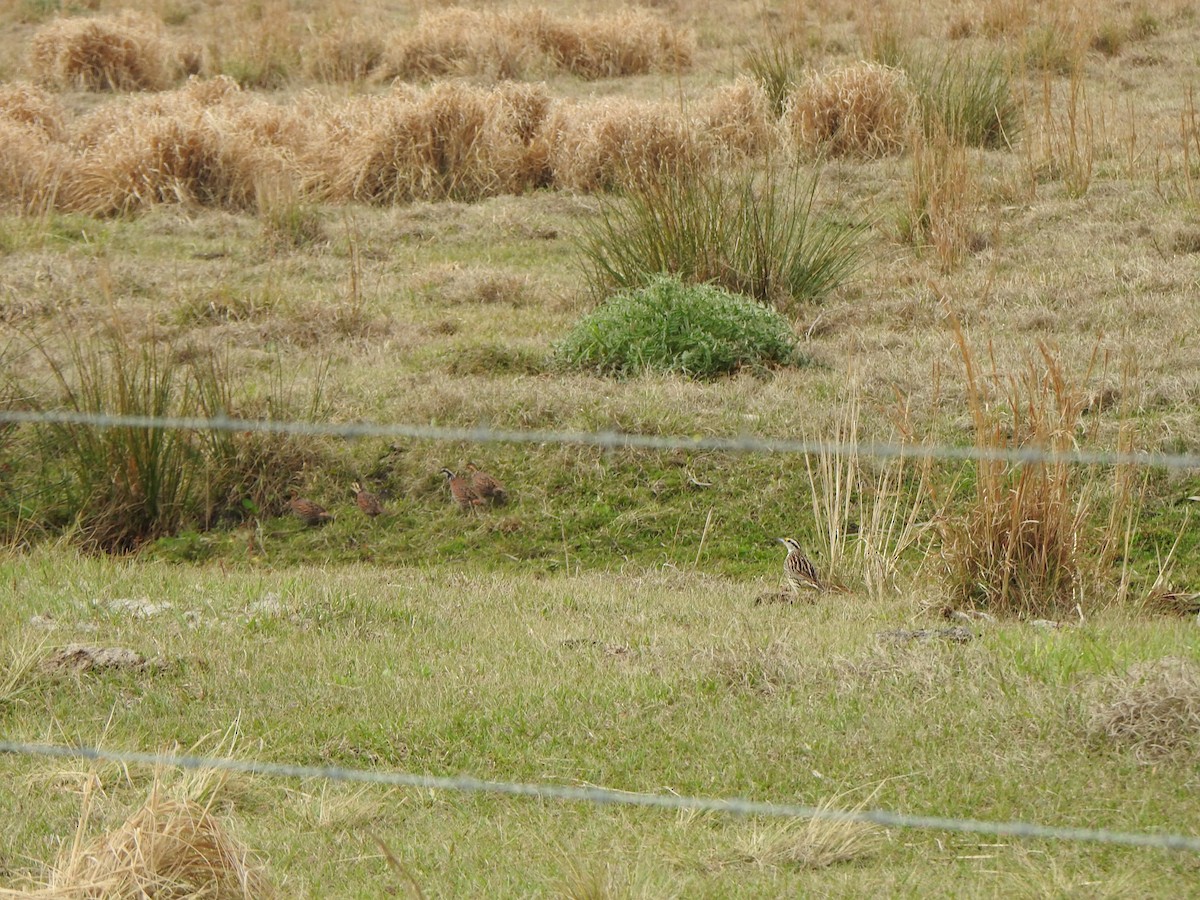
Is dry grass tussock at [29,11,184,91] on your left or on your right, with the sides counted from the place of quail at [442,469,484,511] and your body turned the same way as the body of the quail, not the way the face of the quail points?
on your right

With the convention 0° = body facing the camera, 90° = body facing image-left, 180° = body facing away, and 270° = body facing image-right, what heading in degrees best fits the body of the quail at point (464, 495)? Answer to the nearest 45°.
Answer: approximately 90°

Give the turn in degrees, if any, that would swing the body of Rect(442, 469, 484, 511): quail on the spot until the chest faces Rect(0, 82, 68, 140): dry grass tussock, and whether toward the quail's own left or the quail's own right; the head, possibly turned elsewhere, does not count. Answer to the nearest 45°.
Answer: approximately 45° to the quail's own right

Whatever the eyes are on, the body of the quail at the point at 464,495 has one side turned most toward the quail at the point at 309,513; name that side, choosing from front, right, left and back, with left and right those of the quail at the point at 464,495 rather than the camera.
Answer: front

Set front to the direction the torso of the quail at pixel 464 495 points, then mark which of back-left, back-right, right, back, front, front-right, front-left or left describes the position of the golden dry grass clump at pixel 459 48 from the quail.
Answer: right

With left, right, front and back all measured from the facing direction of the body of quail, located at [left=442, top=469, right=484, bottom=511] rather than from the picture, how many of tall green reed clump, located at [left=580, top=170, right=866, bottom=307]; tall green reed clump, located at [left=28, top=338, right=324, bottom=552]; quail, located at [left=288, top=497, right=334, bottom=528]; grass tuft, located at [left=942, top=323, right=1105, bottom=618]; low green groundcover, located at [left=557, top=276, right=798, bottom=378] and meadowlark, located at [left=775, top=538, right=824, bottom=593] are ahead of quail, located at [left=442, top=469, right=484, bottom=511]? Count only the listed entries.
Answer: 2

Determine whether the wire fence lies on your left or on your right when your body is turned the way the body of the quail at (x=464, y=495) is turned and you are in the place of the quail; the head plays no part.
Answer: on your left

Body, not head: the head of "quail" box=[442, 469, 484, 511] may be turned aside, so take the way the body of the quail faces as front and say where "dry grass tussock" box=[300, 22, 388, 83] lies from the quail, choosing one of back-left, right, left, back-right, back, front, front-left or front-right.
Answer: right

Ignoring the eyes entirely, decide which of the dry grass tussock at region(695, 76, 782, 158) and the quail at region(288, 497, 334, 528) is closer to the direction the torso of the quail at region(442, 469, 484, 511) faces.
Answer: the quail

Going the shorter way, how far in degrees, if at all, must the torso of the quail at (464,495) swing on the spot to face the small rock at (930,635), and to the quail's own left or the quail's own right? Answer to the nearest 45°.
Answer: approximately 135° to the quail's own left

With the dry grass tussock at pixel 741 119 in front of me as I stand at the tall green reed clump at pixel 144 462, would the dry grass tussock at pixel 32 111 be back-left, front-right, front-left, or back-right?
front-left

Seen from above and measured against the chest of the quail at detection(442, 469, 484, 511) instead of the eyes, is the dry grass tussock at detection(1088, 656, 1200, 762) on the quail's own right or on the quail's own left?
on the quail's own left

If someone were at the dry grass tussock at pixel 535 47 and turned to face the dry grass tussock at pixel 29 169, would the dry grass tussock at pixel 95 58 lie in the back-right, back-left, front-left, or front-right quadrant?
front-right

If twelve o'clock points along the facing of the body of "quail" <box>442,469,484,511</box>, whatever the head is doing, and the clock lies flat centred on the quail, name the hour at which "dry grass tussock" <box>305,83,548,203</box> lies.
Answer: The dry grass tussock is roughly at 3 o'clock from the quail.

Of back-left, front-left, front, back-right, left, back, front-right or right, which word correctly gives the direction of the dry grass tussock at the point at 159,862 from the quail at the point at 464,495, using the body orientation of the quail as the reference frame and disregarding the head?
left

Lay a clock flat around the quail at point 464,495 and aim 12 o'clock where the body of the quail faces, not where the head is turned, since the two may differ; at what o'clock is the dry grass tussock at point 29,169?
The dry grass tussock is roughly at 2 o'clock from the quail.
